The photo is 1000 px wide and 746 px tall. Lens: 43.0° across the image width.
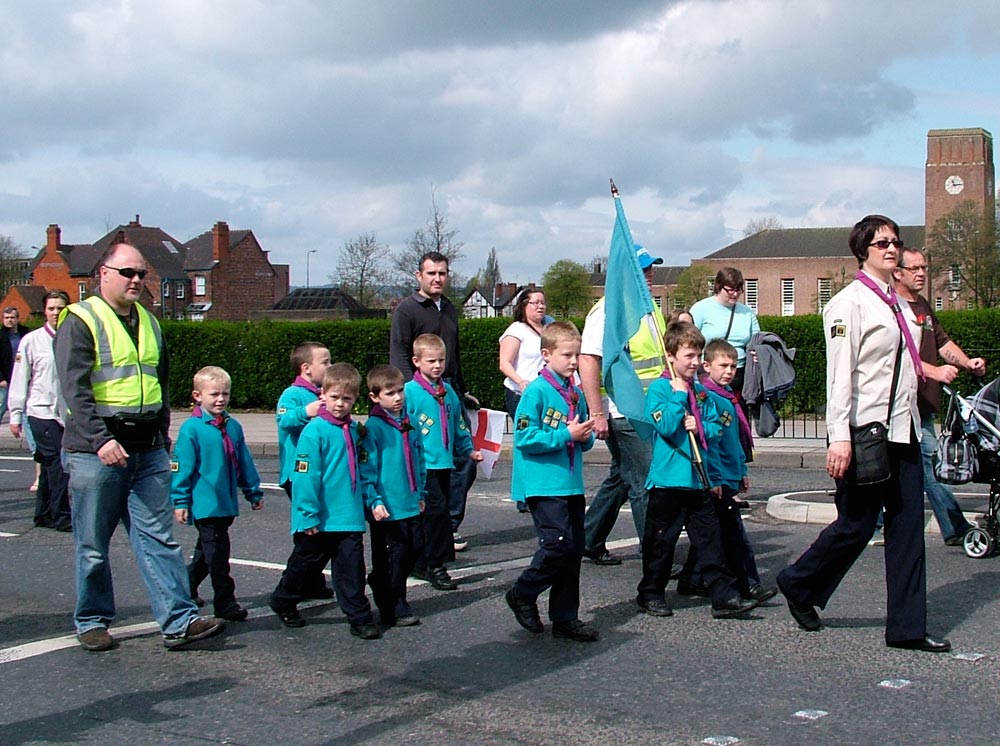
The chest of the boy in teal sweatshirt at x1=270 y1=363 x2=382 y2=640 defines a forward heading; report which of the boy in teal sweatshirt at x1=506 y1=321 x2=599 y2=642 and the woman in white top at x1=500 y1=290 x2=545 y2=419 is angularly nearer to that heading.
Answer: the boy in teal sweatshirt

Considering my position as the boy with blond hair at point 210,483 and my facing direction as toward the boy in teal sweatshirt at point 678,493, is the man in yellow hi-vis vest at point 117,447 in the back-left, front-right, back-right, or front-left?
back-right

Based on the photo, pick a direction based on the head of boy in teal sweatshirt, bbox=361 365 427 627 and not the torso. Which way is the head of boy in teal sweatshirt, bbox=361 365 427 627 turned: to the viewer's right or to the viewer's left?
to the viewer's right

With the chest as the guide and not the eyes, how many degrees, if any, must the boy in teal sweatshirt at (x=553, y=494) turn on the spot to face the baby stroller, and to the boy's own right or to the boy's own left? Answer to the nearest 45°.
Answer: approximately 90° to the boy's own left

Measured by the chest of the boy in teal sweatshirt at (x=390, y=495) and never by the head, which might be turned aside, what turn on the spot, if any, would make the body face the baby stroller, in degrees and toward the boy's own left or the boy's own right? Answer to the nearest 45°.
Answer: approximately 45° to the boy's own left

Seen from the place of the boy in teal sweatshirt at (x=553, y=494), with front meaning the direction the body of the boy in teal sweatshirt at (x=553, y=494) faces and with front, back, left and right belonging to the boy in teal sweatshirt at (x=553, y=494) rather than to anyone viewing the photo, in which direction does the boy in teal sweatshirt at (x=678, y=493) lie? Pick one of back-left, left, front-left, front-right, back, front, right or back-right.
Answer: left

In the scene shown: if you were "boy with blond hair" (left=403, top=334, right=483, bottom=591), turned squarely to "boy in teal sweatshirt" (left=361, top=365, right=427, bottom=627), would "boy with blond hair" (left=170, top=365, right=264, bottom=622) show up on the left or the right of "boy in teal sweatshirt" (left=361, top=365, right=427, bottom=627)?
right

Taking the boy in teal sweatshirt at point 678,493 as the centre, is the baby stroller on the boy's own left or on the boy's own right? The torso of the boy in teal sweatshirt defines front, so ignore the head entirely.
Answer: on the boy's own left

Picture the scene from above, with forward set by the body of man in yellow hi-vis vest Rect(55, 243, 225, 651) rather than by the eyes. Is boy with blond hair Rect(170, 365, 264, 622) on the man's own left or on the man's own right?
on the man's own left
